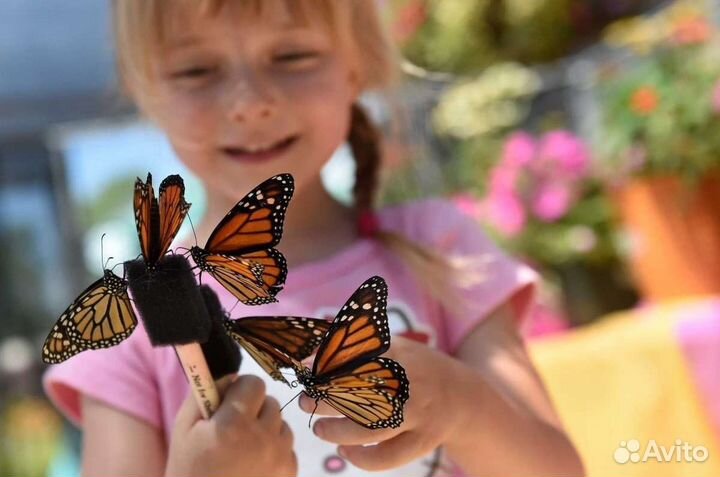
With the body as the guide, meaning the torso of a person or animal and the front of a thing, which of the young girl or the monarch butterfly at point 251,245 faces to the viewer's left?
the monarch butterfly

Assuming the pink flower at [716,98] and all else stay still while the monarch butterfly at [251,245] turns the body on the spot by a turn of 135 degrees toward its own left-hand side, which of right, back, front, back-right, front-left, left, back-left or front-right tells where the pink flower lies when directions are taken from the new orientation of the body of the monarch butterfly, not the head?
left

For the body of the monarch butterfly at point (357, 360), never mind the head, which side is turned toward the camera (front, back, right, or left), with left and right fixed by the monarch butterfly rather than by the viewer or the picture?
left

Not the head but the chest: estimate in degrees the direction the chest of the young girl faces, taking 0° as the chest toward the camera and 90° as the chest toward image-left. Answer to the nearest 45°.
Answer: approximately 0°

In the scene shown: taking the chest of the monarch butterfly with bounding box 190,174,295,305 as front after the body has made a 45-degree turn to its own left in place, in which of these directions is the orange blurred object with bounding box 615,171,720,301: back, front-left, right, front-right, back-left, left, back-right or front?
back

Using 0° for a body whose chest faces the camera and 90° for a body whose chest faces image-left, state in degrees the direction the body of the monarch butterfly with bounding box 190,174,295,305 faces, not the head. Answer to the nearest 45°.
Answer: approximately 90°

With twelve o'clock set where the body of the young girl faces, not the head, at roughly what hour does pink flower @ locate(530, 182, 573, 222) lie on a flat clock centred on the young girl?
The pink flower is roughly at 7 o'clock from the young girl.
